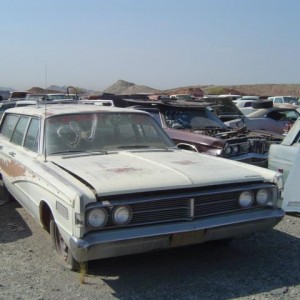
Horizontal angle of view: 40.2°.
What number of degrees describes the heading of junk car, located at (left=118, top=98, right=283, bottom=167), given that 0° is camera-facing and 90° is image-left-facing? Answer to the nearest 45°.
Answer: approximately 315°

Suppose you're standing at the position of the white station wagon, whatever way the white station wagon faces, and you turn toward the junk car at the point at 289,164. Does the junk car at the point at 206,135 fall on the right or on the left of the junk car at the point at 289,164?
left

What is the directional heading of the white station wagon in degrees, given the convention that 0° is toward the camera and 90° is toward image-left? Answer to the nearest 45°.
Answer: approximately 315°

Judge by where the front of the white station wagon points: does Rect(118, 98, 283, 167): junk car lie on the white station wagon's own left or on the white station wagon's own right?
on the white station wagon's own left

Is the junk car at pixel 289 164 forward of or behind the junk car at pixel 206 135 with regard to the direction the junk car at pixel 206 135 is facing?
forward

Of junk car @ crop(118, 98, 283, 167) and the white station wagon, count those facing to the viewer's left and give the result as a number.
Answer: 0
